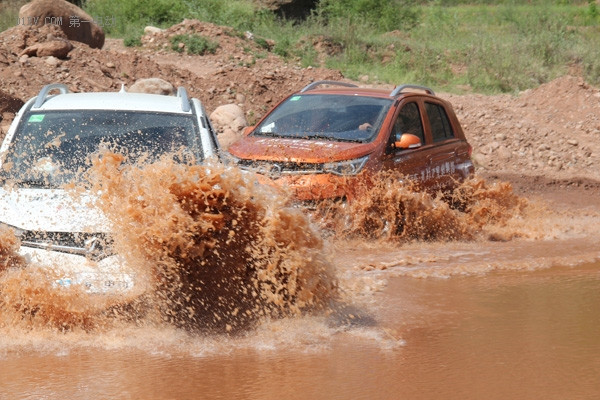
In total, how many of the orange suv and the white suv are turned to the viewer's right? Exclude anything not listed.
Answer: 0

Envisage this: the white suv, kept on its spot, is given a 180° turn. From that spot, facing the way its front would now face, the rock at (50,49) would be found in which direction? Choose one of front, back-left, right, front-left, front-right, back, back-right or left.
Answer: front

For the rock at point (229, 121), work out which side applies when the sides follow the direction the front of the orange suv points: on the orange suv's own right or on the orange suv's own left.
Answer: on the orange suv's own right

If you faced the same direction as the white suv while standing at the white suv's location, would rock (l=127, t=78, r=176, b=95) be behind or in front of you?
behind

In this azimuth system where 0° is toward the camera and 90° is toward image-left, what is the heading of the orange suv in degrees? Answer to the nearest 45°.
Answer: approximately 45°

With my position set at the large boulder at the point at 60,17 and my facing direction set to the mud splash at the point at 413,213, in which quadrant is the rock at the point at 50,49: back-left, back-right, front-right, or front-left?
front-right

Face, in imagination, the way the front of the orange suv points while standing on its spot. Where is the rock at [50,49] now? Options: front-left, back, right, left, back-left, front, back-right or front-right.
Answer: right

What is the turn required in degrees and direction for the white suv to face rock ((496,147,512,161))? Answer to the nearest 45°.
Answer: approximately 135° to its left

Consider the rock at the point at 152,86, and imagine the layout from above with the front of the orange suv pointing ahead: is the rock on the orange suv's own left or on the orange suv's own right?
on the orange suv's own right

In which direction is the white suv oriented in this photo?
toward the camera

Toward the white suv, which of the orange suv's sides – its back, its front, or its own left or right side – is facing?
front

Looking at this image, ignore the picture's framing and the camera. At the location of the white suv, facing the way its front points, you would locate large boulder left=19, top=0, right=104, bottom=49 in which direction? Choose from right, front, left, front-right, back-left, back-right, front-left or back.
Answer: back

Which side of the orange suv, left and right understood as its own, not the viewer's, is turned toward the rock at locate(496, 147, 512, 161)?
back

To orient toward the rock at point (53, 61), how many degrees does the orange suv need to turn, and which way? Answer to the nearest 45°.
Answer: approximately 90° to its right

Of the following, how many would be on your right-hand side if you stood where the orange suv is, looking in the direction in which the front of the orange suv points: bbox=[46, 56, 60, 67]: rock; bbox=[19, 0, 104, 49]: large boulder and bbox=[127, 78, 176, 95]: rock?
3
